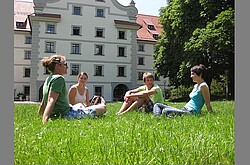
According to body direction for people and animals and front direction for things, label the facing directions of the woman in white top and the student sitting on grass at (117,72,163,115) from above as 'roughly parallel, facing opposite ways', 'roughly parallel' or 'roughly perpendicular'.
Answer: roughly perpendicular

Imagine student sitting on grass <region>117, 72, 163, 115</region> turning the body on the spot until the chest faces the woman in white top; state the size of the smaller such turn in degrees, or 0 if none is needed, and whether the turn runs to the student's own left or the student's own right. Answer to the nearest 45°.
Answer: approximately 45° to the student's own right

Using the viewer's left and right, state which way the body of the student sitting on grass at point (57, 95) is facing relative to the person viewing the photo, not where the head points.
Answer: facing to the right of the viewer

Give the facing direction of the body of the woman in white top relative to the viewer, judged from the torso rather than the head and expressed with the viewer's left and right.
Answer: facing the viewer and to the right of the viewer

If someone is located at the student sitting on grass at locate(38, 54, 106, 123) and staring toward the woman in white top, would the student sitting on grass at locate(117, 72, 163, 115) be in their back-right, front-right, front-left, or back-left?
front-right

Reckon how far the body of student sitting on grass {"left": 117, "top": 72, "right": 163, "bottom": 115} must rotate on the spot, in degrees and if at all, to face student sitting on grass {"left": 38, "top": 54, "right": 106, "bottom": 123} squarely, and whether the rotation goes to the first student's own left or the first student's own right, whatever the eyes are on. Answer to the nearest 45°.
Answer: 0° — they already face them

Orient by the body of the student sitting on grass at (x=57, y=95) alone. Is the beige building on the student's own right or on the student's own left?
on the student's own left

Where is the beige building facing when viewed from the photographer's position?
facing the viewer

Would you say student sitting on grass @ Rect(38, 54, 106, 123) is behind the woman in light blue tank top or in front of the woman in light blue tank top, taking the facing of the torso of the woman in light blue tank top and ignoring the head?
in front

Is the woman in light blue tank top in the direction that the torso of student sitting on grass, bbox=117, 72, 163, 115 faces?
no

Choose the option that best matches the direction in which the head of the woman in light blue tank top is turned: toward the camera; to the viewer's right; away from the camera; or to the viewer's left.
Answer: to the viewer's left

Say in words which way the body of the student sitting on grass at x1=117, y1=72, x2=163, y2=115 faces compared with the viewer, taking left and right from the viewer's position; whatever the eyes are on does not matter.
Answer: facing the viewer and to the left of the viewer

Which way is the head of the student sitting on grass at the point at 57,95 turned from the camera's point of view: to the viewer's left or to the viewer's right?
to the viewer's right

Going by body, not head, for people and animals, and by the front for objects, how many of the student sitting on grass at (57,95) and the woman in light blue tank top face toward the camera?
0

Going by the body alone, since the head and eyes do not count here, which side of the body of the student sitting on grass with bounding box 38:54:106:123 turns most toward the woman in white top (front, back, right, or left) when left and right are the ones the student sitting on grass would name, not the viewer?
left

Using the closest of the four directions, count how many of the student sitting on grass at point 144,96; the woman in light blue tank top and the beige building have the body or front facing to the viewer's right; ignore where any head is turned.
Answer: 0

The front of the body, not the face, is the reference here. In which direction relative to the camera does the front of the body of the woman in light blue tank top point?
to the viewer's left
